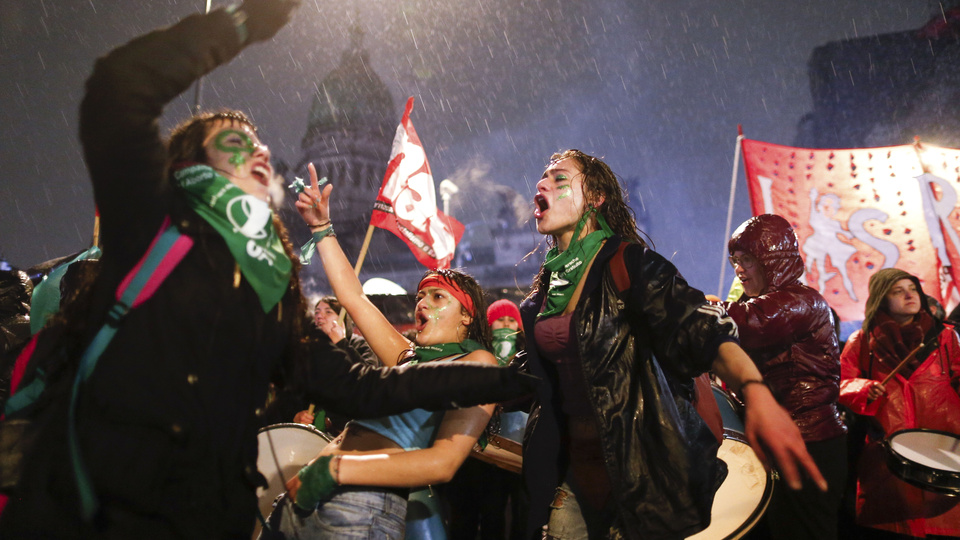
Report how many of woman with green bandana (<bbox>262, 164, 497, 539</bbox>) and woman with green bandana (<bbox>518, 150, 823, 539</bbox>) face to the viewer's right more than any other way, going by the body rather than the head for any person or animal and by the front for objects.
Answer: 0

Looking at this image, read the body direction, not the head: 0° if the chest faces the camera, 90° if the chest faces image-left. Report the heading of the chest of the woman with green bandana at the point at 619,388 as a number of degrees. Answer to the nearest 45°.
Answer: approximately 45°

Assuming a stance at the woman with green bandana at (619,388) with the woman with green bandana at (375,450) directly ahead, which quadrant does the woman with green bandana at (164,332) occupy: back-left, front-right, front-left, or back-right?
front-left

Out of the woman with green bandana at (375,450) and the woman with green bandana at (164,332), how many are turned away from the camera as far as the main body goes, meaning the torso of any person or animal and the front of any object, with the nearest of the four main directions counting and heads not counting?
0

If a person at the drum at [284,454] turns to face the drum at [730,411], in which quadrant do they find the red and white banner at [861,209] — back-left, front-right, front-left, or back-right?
front-left

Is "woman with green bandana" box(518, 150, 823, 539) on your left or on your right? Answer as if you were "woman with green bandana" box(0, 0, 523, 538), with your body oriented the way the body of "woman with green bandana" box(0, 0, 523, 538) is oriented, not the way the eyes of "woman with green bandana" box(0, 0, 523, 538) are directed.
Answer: on your left

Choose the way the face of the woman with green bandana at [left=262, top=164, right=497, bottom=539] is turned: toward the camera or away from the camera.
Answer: toward the camera

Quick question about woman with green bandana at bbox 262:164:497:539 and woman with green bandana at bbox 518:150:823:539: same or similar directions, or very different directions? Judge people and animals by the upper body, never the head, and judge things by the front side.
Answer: same or similar directions
